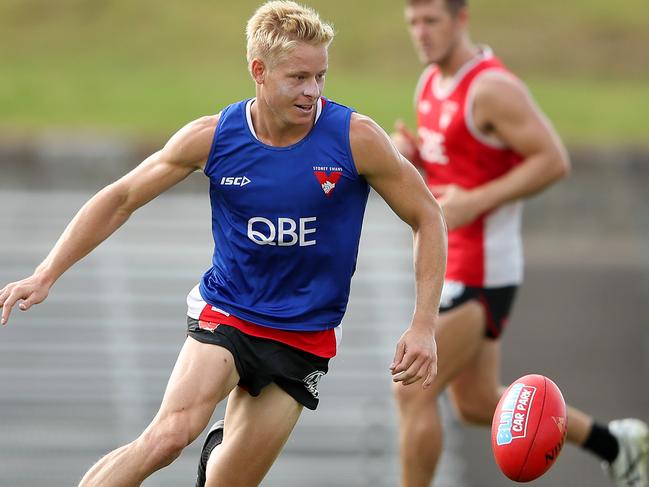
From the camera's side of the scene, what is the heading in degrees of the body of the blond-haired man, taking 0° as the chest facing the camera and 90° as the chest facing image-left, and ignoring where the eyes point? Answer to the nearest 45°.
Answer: approximately 0°

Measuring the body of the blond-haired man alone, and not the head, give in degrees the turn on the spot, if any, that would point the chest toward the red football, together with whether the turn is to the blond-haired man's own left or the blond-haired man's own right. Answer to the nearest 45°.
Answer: approximately 90° to the blond-haired man's own left

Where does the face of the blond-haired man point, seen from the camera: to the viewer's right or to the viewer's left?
to the viewer's right
